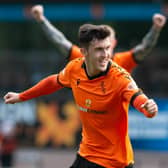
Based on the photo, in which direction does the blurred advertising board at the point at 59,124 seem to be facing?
toward the camera

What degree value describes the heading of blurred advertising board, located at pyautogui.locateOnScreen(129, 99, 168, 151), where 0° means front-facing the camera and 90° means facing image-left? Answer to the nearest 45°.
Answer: approximately 0°
